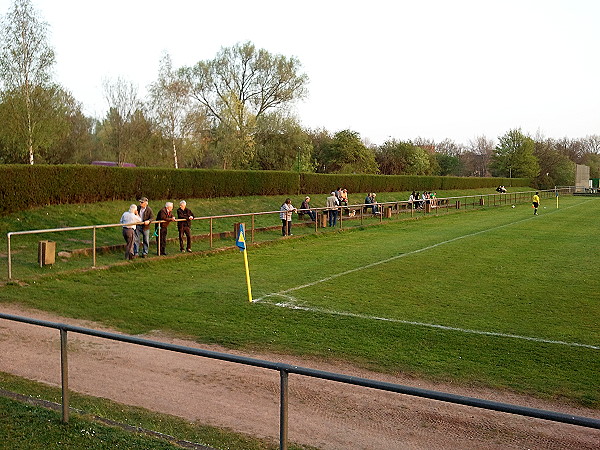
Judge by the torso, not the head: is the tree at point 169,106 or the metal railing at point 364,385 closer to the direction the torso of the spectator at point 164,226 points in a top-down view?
the metal railing

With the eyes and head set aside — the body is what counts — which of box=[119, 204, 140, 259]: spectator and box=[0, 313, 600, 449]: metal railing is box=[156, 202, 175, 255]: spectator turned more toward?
the metal railing

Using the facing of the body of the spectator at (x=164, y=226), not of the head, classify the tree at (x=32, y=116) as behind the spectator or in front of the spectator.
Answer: behind

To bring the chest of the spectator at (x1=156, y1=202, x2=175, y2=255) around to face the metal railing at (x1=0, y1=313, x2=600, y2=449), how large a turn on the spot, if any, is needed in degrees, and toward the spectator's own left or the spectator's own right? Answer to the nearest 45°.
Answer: approximately 45° to the spectator's own right

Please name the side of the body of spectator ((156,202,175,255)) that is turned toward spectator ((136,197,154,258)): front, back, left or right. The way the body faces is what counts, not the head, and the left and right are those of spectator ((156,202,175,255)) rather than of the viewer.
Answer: right

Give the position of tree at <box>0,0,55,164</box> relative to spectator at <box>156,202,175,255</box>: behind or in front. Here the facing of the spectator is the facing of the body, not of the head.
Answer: behind

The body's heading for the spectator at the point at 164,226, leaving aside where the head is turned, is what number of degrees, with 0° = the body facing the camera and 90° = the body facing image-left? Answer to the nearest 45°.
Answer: approximately 315°

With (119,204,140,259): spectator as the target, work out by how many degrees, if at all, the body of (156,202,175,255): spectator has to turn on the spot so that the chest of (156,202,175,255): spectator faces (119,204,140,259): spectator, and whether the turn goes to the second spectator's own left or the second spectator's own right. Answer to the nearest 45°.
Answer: approximately 90° to the second spectator's own right

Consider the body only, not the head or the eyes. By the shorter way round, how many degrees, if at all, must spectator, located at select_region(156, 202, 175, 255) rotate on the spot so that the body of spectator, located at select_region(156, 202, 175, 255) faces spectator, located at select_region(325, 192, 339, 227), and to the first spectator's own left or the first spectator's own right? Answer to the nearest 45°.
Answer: approximately 90° to the first spectator's own left

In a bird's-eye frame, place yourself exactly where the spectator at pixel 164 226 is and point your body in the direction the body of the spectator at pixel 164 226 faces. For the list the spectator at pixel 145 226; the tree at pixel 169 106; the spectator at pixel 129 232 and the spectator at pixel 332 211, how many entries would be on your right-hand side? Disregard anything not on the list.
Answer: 2

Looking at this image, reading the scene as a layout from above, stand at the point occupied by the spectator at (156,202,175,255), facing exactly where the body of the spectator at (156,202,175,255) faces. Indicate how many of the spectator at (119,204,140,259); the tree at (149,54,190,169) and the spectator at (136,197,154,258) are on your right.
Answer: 2
